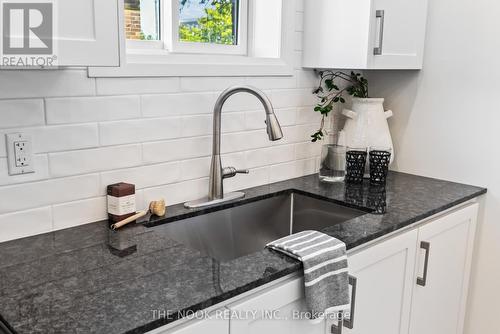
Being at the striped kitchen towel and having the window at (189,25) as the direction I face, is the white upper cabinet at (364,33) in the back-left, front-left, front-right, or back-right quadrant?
front-right

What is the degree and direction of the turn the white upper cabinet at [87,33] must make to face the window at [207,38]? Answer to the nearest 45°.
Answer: approximately 135° to its left

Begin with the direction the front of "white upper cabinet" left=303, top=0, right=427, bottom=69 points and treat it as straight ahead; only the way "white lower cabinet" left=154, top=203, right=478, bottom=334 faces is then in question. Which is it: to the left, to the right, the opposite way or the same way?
the same way

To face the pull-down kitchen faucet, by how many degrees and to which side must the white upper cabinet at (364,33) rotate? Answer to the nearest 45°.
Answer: approximately 90° to its right

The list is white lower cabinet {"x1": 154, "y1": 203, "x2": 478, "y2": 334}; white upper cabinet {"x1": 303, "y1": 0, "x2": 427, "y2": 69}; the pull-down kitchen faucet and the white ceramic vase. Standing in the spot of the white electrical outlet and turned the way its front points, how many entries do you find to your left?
4

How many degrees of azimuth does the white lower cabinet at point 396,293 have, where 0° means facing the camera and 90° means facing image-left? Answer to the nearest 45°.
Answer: approximately 315°

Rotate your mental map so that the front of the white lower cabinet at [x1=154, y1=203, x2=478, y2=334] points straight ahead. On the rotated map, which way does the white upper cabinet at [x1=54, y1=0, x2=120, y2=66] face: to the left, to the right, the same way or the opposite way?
the same way

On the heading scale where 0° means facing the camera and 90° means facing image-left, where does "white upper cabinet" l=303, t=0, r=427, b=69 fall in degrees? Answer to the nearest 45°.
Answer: approximately 315°

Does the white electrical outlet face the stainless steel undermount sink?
no

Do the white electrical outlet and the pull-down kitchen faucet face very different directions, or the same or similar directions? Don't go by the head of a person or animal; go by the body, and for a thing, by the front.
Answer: same or similar directions

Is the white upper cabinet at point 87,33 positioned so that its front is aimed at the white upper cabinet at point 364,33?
no

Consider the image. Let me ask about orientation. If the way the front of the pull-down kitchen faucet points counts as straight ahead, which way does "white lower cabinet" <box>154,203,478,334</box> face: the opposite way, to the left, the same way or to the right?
the same way

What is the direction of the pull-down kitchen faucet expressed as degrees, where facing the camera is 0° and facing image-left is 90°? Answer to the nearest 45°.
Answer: approximately 315°

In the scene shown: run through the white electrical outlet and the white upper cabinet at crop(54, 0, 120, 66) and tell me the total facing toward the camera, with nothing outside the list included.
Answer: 2

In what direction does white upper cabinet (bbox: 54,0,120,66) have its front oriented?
toward the camera

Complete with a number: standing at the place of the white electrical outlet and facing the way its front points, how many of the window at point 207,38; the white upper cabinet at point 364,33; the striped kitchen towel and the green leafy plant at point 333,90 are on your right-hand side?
0
